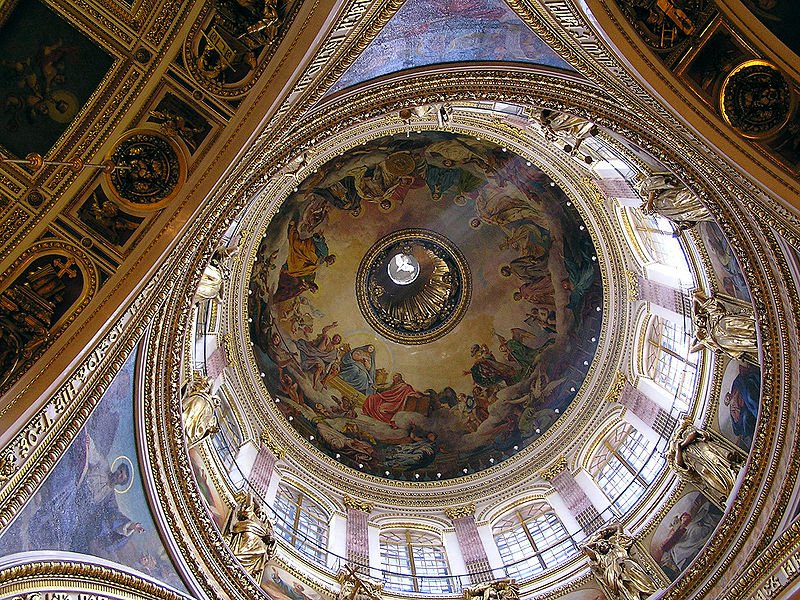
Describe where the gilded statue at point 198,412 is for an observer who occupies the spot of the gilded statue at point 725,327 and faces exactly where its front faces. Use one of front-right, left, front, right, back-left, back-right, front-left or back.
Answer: front-right

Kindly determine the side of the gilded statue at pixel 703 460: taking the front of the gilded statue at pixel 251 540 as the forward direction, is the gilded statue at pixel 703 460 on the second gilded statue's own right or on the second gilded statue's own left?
on the second gilded statue's own left

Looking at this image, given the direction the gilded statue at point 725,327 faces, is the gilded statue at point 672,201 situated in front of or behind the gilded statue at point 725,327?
in front

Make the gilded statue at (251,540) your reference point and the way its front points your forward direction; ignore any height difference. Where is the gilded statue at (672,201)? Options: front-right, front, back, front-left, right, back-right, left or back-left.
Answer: front-left

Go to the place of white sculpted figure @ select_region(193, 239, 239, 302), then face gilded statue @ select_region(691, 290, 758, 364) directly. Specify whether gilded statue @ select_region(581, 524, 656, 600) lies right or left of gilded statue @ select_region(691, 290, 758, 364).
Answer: left

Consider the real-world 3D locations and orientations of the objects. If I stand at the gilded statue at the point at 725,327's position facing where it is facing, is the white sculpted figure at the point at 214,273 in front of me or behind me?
in front

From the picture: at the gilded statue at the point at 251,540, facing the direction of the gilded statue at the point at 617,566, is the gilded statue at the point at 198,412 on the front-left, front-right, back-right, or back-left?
back-right

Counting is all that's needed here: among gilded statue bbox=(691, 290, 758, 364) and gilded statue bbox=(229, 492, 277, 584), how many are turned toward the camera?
2

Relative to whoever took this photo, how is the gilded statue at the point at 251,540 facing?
facing the viewer

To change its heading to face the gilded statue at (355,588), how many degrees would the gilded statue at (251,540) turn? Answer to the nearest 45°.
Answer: approximately 135° to its left
